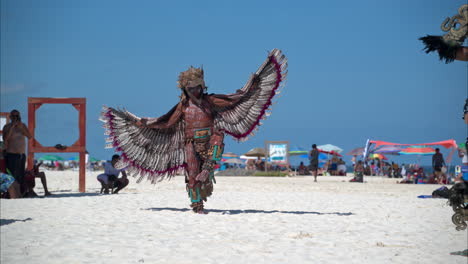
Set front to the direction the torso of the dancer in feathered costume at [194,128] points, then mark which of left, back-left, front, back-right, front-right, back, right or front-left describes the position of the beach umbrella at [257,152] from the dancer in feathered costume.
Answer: back

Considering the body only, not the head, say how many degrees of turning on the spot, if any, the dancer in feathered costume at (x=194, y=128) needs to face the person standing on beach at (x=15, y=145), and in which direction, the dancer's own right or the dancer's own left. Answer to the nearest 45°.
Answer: approximately 135° to the dancer's own right

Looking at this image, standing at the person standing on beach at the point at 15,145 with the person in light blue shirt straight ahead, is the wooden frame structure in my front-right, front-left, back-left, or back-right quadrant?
front-left

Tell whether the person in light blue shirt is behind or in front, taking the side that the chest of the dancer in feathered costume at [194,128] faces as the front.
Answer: behind

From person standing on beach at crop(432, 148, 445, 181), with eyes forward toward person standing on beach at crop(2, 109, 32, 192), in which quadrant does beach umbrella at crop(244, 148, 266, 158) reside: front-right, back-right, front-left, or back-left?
back-right

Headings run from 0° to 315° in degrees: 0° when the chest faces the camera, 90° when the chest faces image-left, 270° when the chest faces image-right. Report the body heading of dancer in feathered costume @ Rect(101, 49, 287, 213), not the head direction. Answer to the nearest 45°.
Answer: approximately 0°

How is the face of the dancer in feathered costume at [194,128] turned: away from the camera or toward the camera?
toward the camera

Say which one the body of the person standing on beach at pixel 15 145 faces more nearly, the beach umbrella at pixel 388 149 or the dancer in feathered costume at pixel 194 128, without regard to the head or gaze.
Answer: the dancer in feathered costume

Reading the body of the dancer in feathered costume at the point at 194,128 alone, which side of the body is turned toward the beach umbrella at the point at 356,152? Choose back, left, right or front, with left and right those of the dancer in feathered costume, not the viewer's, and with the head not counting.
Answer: back
